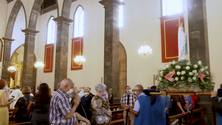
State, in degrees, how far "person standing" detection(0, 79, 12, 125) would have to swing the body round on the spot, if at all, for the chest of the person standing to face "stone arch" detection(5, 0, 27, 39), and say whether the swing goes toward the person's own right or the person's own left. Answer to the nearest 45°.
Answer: approximately 45° to the person's own left

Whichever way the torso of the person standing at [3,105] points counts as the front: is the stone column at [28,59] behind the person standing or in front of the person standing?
in front

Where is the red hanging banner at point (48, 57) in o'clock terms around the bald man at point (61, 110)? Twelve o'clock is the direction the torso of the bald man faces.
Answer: The red hanging banner is roughly at 9 o'clock from the bald man.

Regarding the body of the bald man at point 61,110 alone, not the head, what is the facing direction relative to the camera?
to the viewer's right

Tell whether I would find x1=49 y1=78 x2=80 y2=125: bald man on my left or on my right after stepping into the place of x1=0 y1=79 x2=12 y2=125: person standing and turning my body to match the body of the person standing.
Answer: on my right

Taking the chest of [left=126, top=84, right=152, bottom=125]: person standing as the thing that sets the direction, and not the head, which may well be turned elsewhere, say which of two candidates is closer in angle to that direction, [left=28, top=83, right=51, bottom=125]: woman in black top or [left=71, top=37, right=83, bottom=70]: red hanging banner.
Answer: the red hanging banner

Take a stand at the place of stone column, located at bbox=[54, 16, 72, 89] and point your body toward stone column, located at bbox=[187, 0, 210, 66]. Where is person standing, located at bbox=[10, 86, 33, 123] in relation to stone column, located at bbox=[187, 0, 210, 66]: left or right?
right

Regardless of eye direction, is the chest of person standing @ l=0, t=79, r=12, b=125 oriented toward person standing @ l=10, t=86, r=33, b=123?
yes
